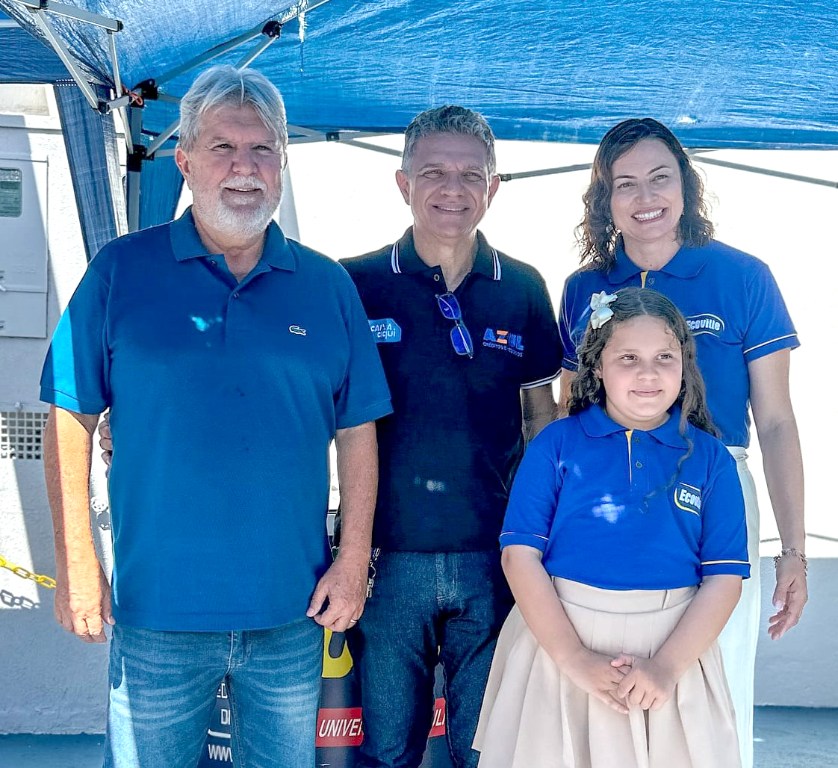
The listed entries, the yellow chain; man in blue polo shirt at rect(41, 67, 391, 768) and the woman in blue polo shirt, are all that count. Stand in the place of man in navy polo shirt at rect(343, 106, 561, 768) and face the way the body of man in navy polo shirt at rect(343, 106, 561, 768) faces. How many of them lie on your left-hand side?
1

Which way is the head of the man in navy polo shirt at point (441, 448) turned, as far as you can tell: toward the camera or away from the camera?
toward the camera

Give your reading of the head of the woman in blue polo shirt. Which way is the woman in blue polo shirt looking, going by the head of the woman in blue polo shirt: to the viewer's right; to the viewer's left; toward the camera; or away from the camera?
toward the camera

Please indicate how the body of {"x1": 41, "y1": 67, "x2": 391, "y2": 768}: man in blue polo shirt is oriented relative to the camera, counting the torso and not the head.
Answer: toward the camera

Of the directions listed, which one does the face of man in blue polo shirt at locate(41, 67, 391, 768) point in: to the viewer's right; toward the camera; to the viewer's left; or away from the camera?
toward the camera

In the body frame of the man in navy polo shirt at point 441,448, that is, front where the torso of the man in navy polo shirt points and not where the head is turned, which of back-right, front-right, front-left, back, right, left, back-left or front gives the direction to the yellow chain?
back-right

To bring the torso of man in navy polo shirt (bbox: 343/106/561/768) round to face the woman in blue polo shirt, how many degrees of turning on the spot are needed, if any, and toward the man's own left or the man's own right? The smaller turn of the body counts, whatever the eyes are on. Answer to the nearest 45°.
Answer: approximately 90° to the man's own left

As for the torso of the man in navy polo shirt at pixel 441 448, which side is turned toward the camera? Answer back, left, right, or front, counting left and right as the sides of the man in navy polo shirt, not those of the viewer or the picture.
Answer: front

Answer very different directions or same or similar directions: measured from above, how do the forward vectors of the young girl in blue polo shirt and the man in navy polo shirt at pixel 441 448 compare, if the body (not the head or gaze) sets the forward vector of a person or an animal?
same or similar directions

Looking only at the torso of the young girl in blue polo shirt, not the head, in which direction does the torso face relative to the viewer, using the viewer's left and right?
facing the viewer

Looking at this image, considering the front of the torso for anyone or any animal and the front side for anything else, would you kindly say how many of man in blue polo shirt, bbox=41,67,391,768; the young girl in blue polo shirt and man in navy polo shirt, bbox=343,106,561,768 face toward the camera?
3

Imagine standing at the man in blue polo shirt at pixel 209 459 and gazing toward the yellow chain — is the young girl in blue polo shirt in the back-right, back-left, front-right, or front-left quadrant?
back-right

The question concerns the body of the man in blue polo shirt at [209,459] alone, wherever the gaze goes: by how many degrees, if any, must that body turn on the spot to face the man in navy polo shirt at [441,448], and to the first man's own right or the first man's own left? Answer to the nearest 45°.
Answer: approximately 135° to the first man's own left

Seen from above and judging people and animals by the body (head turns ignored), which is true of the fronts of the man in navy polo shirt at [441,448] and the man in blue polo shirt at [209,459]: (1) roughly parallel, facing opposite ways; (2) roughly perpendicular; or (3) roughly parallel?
roughly parallel

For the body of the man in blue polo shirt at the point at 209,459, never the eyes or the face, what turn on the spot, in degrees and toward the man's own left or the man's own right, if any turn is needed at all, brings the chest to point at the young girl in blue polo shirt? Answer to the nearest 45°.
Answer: approximately 90° to the man's own left
